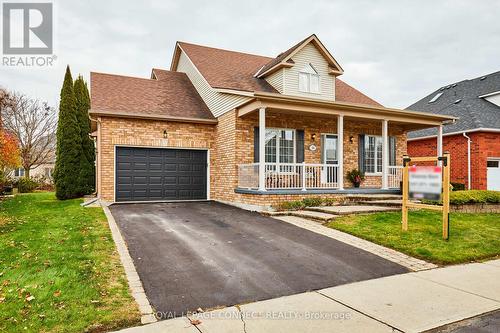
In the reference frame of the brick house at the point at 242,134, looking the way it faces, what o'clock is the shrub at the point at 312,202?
The shrub is roughly at 12 o'clock from the brick house.

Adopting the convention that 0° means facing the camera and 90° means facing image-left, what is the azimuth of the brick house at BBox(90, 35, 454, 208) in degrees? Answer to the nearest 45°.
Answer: approximately 315°

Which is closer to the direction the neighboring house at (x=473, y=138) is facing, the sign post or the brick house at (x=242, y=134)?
the sign post

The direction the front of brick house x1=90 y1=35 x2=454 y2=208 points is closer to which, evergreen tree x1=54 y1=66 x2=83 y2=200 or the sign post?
the sign post

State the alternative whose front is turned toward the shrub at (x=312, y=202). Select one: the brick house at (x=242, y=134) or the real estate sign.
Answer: the brick house

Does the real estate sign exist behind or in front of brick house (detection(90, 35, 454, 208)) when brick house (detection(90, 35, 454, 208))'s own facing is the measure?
in front

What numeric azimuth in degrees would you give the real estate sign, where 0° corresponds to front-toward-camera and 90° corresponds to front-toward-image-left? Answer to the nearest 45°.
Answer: approximately 0°

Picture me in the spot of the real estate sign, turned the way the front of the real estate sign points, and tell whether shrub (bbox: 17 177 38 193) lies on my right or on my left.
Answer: on my right

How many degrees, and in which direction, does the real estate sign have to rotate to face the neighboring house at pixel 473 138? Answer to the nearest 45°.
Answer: approximately 180°

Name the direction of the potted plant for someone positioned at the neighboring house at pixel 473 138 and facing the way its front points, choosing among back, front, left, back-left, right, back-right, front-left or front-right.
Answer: right

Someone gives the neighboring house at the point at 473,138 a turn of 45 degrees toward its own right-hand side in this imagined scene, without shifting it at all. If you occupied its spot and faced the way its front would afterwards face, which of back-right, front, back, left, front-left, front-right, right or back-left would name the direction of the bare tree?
right

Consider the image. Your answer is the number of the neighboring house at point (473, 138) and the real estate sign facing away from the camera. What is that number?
0

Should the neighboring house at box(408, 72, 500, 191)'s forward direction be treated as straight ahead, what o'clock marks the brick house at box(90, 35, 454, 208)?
The brick house is roughly at 3 o'clock from the neighboring house.

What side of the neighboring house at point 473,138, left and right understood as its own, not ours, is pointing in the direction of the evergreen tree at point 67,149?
right
